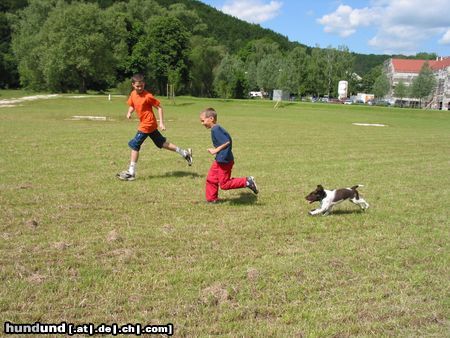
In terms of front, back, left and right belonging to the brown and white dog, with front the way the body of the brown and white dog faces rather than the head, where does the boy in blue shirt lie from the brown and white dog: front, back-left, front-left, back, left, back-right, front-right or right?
front

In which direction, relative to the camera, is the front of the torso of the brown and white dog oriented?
to the viewer's left
